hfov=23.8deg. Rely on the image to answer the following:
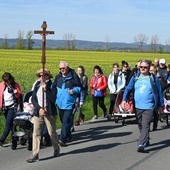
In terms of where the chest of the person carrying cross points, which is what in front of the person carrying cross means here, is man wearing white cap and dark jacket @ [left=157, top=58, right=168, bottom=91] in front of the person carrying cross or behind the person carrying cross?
behind

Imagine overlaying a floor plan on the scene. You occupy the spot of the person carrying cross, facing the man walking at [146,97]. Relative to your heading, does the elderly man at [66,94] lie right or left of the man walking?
left

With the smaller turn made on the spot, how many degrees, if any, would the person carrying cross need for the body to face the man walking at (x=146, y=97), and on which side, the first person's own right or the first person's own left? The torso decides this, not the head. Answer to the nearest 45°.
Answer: approximately 135° to the first person's own left

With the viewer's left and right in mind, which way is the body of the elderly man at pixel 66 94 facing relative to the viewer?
facing the viewer and to the left of the viewer

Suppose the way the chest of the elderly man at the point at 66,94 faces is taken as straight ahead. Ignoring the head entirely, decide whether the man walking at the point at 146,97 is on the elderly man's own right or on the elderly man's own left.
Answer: on the elderly man's own left

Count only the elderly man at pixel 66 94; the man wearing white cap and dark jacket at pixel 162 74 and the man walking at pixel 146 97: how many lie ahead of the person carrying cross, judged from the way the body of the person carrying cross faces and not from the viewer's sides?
0

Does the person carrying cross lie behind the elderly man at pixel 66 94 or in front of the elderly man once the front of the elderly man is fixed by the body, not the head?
in front

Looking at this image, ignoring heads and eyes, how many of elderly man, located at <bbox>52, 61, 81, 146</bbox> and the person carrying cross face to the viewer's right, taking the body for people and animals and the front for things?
0

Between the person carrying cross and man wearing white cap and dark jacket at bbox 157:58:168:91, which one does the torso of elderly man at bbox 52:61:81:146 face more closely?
the person carrying cross

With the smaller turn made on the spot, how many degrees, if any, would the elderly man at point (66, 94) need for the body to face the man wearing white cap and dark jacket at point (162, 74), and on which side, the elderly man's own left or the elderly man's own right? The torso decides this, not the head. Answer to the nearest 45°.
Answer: approximately 180°

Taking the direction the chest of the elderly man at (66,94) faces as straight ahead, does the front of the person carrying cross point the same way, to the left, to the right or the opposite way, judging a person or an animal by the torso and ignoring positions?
the same way
